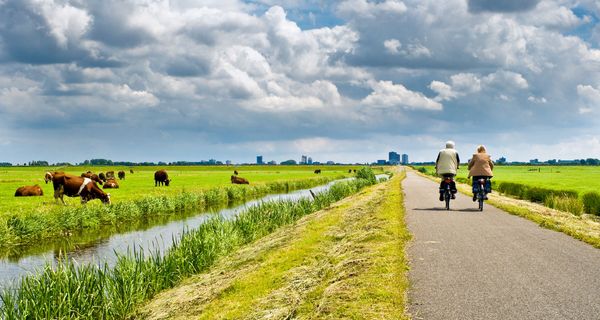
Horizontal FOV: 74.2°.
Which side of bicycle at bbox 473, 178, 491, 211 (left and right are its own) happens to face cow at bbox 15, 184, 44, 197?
left

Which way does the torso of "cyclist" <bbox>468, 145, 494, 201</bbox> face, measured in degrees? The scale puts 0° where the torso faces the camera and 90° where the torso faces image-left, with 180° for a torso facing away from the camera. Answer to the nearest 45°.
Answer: approximately 180°

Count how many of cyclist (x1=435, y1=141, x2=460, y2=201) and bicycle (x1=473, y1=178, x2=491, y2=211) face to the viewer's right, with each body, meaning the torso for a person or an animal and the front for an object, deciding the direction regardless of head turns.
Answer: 0

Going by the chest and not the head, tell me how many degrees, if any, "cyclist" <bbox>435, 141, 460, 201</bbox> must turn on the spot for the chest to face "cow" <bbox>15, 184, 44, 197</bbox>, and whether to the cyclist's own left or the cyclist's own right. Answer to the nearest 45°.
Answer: approximately 90° to the cyclist's own left

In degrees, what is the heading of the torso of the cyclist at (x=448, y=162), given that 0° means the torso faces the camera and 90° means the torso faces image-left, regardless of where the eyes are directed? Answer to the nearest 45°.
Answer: approximately 180°

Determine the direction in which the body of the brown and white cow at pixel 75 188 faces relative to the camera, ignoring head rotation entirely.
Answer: to the viewer's right

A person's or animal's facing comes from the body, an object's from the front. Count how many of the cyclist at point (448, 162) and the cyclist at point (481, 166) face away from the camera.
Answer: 2

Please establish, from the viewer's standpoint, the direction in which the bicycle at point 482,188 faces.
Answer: facing away from the viewer

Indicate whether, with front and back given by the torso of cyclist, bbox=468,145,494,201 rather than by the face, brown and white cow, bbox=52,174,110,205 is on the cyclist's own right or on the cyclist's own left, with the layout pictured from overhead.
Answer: on the cyclist's own left

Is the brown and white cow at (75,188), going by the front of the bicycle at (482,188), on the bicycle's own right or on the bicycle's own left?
on the bicycle's own left
